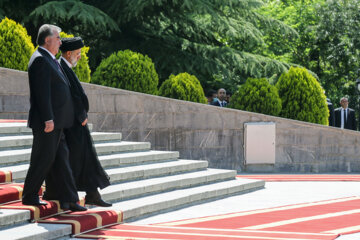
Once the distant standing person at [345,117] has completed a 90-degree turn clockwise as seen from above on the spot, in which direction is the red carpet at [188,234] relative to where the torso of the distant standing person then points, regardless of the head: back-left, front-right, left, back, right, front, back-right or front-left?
left

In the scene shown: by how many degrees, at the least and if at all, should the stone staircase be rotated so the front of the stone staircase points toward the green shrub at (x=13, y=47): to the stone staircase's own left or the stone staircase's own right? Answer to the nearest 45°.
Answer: approximately 180°

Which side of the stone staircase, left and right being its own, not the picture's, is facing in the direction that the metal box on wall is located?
left

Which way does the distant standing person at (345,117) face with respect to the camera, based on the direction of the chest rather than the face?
toward the camera

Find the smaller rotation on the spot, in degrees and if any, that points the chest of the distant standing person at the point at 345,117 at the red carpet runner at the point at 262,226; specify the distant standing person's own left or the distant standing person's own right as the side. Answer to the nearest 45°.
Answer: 0° — they already face it

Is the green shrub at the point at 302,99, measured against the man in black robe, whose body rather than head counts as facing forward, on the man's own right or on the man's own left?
on the man's own left

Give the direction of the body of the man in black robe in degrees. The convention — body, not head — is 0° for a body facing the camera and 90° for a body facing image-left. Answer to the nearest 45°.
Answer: approximately 270°

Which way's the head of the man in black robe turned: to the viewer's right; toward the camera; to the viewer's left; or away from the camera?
to the viewer's right

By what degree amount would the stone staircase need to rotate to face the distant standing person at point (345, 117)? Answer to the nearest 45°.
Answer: approximately 90° to its left

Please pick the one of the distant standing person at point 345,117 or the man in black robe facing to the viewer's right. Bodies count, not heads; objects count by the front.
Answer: the man in black robe

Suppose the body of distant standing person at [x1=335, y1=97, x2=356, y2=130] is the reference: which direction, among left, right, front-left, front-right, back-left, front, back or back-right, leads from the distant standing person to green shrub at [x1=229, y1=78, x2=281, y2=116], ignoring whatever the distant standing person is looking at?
front-right

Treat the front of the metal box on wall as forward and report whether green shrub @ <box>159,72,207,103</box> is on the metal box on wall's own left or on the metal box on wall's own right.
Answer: on the metal box on wall's own right

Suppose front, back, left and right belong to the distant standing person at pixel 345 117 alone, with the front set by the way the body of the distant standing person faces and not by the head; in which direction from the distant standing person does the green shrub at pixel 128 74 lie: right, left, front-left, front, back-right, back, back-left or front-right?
front-right
